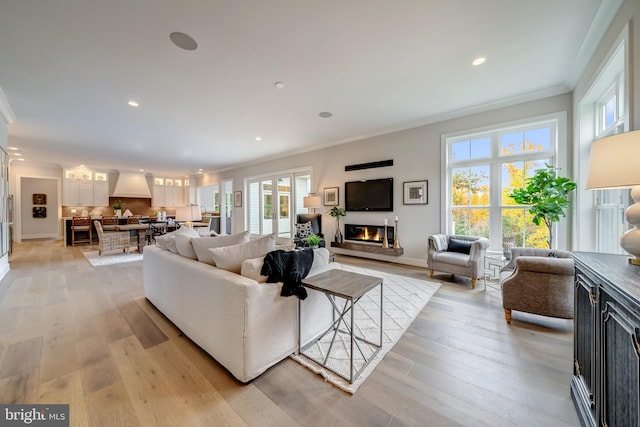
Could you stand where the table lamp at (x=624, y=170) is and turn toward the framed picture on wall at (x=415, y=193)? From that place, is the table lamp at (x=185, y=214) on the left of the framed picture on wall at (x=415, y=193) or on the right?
left

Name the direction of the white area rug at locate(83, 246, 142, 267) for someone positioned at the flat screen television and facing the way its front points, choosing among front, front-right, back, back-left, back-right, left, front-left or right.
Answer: front-right

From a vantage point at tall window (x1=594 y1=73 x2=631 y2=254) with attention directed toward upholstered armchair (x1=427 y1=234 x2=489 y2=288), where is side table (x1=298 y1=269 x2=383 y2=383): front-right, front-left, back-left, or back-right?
front-left

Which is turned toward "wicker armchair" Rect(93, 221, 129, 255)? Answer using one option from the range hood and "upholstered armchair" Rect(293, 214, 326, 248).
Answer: the range hood

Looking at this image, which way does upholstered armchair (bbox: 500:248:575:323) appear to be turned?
to the viewer's left

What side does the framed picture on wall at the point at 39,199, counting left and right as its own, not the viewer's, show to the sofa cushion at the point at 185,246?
front

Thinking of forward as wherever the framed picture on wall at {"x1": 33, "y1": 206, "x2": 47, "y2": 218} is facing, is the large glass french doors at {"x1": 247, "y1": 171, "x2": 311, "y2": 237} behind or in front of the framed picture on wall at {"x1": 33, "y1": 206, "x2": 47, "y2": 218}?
in front

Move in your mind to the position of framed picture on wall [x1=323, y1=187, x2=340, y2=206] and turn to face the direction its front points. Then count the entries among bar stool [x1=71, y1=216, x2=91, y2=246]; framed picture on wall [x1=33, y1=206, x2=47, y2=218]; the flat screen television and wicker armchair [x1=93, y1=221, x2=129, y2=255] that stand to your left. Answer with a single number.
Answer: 1

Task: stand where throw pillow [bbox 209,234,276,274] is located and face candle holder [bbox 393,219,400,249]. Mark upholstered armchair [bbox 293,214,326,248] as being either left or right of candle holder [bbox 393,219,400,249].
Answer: left

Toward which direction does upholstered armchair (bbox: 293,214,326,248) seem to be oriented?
toward the camera

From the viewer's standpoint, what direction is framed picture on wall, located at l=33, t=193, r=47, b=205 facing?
toward the camera

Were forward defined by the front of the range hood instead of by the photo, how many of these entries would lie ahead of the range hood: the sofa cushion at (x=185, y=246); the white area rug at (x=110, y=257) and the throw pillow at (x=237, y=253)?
3

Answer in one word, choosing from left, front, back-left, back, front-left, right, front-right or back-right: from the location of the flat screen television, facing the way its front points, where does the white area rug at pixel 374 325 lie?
front-left

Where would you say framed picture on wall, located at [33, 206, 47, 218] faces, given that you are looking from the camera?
facing the viewer

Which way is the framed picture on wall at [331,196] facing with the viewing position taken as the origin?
facing the viewer and to the left of the viewer

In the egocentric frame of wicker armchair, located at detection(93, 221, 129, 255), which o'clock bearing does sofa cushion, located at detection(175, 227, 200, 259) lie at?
The sofa cushion is roughly at 3 o'clock from the wicker armchair.
